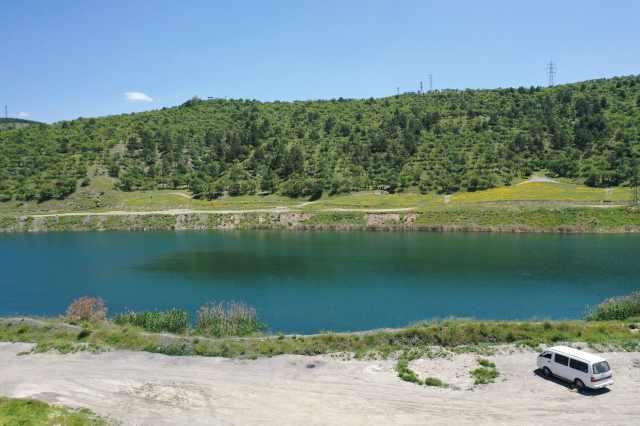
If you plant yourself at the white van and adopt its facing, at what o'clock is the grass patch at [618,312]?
The grass patch is roughly at 2 o'clock from the white van.

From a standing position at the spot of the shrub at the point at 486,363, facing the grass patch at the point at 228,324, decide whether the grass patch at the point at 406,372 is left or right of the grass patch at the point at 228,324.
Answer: left

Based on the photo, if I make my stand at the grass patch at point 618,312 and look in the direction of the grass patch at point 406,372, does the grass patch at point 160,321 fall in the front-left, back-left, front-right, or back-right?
front-right

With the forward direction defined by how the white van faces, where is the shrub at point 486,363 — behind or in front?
in front

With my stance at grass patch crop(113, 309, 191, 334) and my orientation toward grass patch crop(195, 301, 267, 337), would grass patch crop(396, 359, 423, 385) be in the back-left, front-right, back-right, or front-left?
front-right

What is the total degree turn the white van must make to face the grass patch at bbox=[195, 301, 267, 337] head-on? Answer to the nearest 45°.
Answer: approximately 45° to its left

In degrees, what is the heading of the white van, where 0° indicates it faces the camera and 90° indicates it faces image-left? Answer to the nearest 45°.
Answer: approximately 135°

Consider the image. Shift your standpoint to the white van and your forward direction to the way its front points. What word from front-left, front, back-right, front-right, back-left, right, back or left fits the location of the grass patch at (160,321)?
front-left
